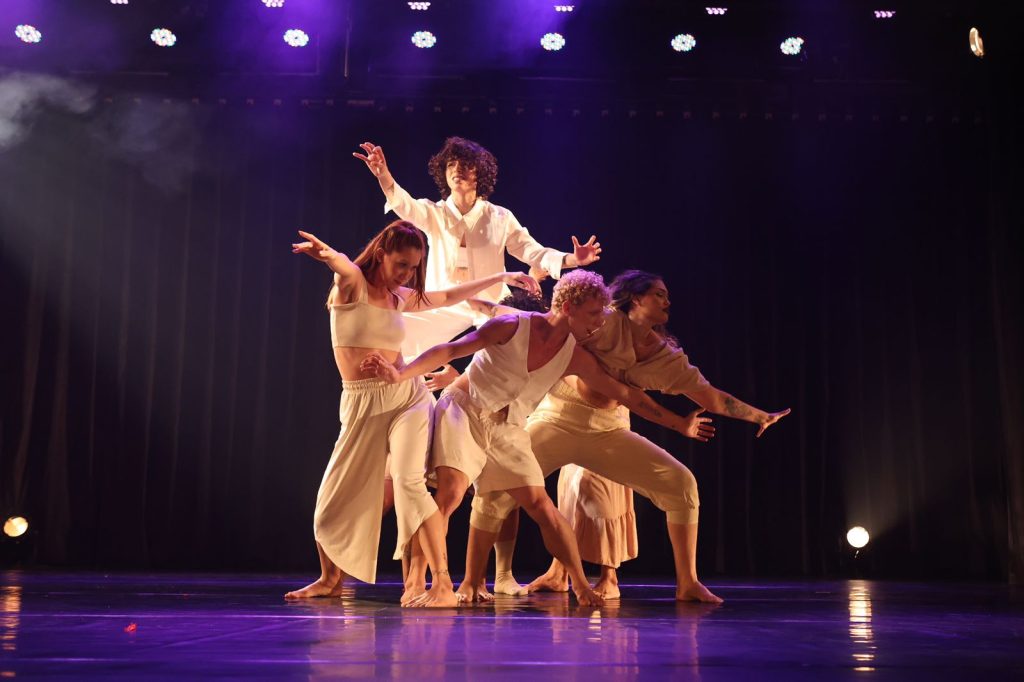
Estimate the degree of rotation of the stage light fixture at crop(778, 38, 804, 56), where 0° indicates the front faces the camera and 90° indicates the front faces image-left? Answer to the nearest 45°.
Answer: approximately 0°

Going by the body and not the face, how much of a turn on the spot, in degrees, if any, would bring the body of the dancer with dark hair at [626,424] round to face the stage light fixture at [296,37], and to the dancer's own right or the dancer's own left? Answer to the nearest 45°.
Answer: approximately 180°

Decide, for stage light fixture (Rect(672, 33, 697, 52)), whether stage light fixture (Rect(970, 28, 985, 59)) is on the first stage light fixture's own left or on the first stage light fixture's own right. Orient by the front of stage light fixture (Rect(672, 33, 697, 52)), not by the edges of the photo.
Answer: on the first stage light fixture's own left

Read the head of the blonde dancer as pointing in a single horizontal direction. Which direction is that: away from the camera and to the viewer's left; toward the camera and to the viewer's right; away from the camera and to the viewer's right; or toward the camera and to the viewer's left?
toward the camera and to the viewer's right

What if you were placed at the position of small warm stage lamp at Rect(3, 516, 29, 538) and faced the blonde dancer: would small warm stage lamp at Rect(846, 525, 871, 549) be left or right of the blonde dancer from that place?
left

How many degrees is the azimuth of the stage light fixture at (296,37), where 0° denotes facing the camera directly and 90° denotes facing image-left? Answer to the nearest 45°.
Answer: approximately 0°
